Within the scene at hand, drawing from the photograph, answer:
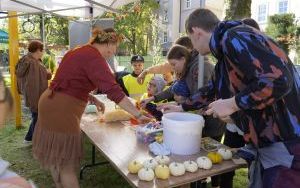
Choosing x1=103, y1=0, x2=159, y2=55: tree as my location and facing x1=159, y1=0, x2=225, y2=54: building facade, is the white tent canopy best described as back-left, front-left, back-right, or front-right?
back-right

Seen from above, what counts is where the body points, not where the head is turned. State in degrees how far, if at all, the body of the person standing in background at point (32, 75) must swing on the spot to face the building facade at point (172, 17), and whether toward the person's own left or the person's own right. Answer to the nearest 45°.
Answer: approximately 45° to the person's own left

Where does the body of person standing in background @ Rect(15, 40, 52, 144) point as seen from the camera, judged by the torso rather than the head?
to the viewer's right

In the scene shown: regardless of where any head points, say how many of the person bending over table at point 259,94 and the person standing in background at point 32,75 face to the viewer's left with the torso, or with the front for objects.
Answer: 1

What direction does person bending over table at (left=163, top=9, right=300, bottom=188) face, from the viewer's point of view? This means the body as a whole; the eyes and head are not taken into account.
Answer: to the viewer's left

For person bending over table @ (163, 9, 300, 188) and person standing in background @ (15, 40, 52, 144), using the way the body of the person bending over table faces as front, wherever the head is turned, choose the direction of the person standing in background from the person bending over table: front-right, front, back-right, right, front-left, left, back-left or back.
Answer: front-right

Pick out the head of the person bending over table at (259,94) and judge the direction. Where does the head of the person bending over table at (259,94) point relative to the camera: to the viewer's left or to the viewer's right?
to the viewer's left

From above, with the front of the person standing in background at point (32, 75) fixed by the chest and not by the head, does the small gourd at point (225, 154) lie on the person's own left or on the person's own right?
on the person's own right

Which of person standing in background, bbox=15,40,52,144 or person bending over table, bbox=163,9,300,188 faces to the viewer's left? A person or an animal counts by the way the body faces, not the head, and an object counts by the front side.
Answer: the person bending over table

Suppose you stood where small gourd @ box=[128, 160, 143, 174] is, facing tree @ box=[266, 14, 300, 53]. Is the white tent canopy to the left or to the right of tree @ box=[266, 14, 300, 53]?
left
